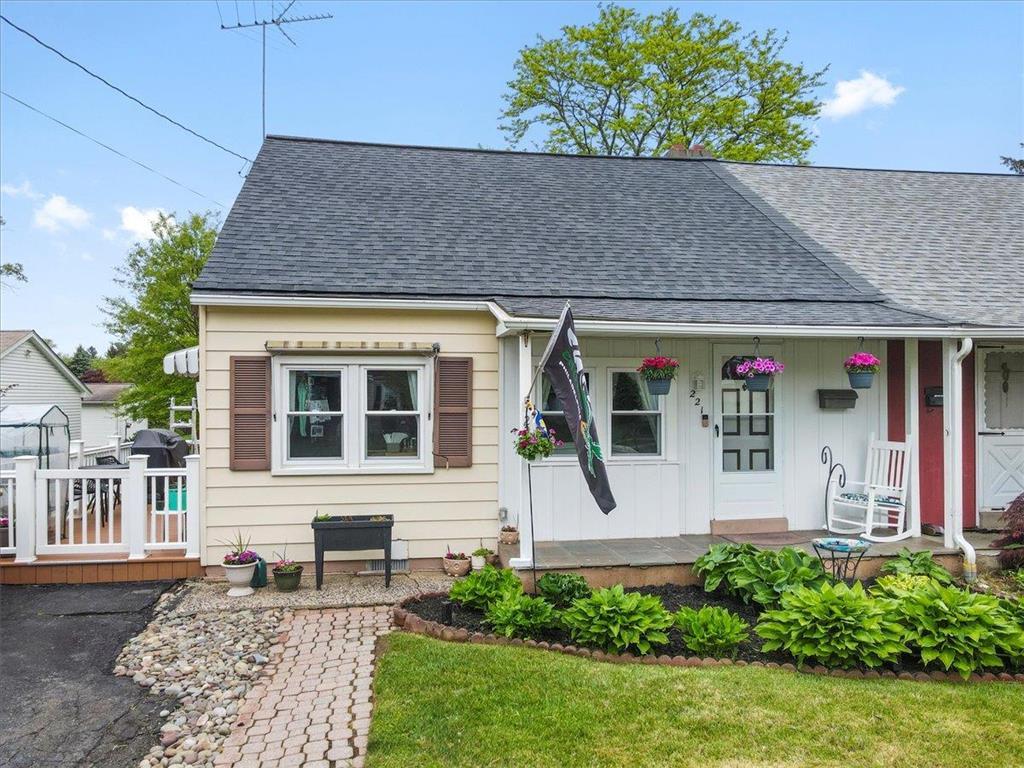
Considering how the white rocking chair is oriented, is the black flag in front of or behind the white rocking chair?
in front

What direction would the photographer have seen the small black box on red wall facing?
facing the viewer

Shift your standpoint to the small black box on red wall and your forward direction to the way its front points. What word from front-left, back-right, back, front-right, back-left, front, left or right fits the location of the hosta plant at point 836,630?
front

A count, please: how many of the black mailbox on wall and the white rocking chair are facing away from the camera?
0

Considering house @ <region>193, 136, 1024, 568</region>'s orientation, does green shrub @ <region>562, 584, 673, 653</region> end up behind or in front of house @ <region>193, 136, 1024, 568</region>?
in front

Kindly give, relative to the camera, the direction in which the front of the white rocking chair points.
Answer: facing the viewer and to the left of the viewer

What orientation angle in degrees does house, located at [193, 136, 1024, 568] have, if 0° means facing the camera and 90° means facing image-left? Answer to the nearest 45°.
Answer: approximately 0°

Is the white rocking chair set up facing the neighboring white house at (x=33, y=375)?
no

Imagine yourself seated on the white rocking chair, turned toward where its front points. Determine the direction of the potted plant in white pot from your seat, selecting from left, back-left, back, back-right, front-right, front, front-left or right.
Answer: front
